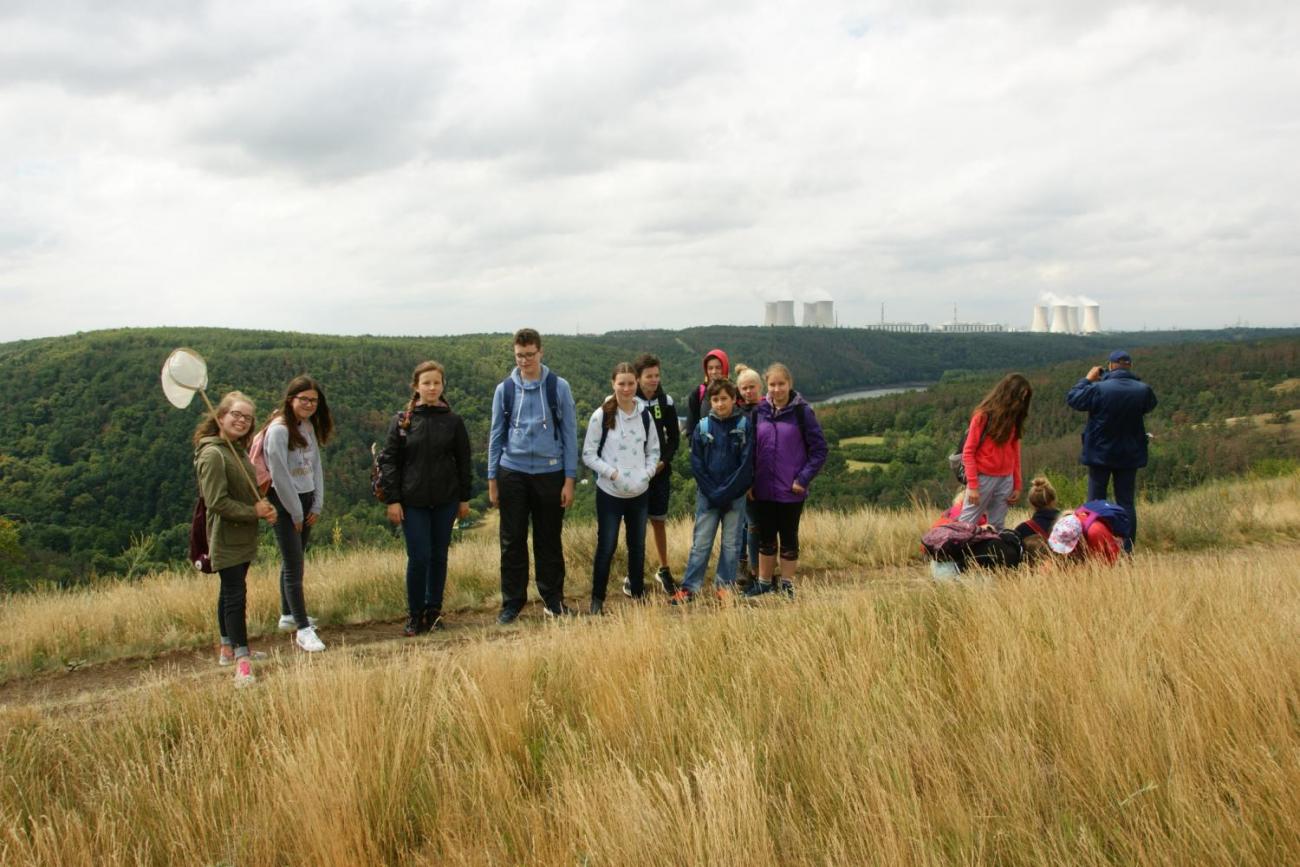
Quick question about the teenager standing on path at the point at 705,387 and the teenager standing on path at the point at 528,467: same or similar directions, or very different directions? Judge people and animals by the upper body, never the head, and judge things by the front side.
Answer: same or similar directions

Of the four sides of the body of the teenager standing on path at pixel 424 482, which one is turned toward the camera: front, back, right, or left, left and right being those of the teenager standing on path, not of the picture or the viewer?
front

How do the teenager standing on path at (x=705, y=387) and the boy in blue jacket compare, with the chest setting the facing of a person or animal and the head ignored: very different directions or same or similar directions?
same or similar directions

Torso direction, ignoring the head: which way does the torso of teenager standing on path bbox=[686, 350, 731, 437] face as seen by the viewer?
toward the camera

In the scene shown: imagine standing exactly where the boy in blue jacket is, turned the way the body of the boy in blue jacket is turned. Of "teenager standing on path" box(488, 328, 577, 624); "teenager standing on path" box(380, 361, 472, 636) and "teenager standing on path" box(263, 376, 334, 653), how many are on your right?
3

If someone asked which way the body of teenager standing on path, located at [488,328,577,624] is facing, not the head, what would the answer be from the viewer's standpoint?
toward the camera

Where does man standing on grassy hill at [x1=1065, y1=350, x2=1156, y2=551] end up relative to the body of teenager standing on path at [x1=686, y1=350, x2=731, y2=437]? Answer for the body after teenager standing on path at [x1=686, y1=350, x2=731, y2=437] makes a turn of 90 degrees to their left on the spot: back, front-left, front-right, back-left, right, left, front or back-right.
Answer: front
